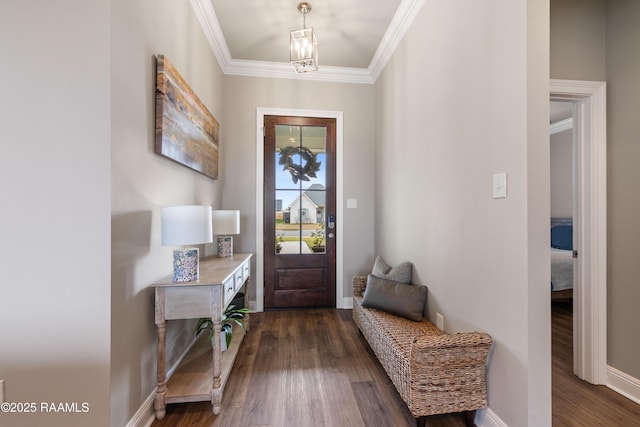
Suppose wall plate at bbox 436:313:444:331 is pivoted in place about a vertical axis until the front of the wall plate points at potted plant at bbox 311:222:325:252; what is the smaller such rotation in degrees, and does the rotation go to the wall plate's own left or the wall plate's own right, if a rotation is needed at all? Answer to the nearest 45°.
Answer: approximately 90° to the wall plate's own right

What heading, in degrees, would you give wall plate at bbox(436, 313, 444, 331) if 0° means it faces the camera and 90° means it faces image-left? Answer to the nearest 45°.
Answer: approximately 45°

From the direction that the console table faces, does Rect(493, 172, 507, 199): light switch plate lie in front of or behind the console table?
in front

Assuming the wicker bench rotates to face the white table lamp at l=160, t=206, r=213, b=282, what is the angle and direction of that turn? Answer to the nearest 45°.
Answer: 0° — it already faces it

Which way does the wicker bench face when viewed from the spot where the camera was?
facing to the left of the viewer

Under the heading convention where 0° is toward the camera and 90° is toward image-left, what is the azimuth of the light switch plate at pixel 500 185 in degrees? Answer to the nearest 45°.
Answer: approximately 45°

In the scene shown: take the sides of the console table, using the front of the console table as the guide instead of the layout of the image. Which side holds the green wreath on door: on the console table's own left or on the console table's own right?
on the console table's own left

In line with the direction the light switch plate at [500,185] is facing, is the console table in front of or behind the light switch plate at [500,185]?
in front

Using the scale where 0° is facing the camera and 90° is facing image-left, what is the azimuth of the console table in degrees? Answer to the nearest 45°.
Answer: approximately 270°

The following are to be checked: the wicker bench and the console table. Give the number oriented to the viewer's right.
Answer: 1
